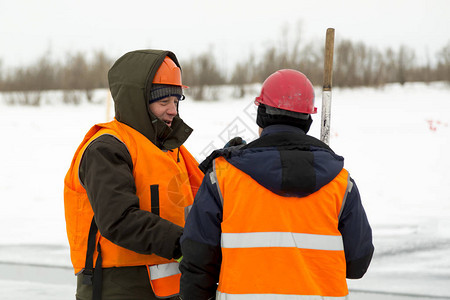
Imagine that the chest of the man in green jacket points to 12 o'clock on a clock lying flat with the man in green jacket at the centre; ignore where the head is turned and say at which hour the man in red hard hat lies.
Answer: The man in red hard hat is roughly at 12 o'clock from the man in green jacket.

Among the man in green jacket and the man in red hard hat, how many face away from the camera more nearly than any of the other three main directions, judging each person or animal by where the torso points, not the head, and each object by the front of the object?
1

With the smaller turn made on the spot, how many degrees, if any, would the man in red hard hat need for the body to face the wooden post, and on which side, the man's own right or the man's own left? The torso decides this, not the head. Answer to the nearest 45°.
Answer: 0° — they already face it

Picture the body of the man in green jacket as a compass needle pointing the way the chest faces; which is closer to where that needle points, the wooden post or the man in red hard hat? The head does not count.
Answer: the man in red hard hat

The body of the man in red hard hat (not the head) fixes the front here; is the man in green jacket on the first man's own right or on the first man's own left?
on the first man's own left

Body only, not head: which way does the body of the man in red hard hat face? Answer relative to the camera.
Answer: away from the camera

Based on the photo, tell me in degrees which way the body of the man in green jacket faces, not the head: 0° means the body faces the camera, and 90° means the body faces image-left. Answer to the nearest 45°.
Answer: approximately 315°

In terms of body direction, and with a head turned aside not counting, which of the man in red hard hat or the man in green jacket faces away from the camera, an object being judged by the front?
the man in red hard hat

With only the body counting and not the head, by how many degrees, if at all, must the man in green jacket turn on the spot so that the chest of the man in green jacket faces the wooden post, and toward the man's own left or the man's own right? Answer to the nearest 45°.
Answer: approximately 90° to the man's own left
